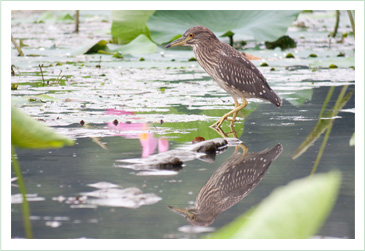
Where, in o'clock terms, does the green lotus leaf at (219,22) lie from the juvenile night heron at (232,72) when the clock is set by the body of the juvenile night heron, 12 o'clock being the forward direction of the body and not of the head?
The green lotus leaf is roughly at 3 o'clock from the juvenile night heron.

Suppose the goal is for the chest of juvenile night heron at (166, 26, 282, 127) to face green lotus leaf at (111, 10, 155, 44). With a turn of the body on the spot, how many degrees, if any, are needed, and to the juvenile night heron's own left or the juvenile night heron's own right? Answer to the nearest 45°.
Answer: approximately 90° to the juvenile night heron's own right

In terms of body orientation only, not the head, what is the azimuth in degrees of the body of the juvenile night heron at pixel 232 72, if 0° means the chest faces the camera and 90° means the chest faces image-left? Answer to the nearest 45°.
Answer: approximately 90°

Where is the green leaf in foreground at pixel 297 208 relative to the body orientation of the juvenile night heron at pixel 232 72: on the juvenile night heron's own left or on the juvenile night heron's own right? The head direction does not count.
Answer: on the juvenile night heron's own left

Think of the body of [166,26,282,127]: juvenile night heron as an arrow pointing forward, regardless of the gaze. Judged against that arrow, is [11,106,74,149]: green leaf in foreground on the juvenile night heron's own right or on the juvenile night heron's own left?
on the juvenile night heron's own left

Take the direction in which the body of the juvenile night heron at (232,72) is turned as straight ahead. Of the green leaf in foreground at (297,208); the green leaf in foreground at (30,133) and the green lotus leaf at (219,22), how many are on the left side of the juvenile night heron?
2
